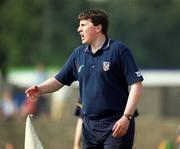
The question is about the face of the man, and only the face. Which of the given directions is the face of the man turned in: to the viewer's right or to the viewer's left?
to the viewer's left

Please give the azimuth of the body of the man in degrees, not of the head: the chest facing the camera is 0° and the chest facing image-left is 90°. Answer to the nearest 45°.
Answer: approximately 45°
